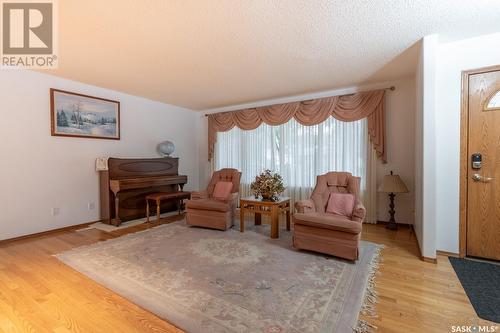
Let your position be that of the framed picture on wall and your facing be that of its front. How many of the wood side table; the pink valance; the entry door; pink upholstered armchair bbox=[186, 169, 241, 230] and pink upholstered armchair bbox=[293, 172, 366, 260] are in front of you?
5

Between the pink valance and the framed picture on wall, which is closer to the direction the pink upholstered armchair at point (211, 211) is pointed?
the framed picture on wall

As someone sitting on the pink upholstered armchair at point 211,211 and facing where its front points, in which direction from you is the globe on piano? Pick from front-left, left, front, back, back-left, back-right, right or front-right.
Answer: right

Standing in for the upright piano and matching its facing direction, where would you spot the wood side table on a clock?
The wood side table is roughly at 12 o'clock from the upright piano.

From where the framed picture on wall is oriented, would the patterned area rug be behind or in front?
in front

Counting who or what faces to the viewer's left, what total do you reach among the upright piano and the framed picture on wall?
0

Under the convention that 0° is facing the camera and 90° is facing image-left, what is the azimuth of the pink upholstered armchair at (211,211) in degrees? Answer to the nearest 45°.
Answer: approximately 45°

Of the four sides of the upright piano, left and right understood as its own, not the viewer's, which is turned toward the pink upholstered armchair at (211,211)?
front

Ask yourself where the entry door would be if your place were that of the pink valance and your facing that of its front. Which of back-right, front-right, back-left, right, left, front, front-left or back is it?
left

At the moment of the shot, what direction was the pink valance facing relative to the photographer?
facing the viewer and to the left of the viewer

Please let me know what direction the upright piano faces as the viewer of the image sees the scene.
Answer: facing the viewer and to the right of the viewer

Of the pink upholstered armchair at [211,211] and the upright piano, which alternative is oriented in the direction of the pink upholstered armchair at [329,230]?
the upright piano

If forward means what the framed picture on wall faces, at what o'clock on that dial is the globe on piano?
The globe on piano is roughly at 10 o'clock from the framed picture on wall.

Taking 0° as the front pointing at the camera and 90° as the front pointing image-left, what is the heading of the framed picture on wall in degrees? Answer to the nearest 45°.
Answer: approximately 315°
